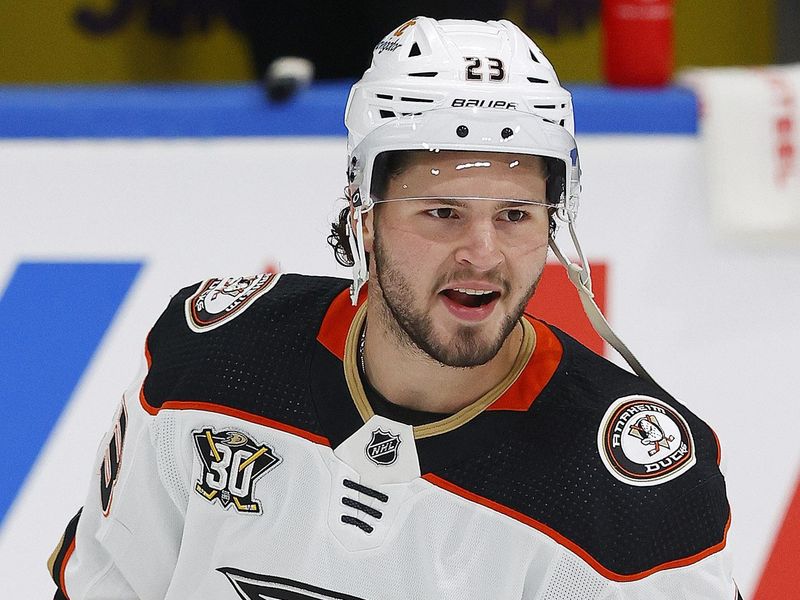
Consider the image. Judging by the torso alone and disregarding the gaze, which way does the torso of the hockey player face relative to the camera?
toward the camera
